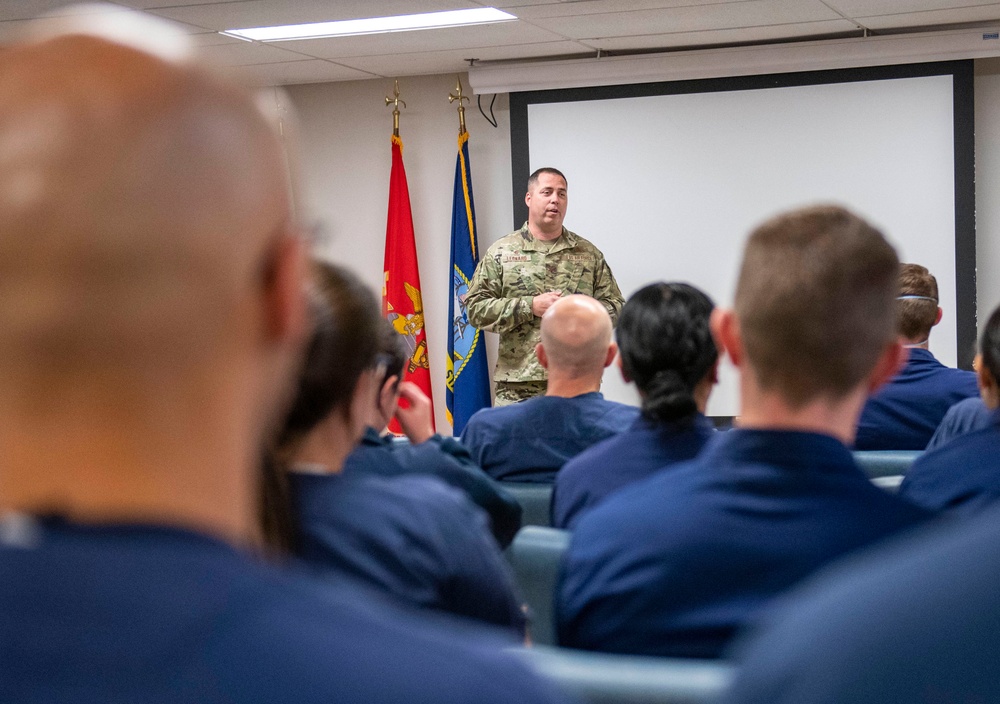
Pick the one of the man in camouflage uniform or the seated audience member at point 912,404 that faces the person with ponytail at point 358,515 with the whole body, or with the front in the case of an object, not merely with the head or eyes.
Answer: the man in camouflage uniform

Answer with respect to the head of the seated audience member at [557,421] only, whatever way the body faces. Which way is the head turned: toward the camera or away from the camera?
away from the camera

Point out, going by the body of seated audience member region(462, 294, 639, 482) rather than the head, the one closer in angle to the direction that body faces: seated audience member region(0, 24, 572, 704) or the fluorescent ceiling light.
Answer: the fluorescent ceiling light

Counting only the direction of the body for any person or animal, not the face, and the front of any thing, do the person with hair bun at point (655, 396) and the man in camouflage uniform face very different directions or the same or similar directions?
very different directions

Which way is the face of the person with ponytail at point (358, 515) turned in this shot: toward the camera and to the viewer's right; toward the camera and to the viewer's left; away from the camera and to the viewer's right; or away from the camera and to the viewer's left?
away from the camera and to the viewer's right

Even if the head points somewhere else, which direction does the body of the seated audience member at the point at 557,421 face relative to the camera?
away from the camera

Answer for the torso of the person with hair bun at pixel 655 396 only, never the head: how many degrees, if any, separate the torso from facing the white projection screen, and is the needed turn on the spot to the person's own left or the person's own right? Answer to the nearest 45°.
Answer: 0° — they already face it

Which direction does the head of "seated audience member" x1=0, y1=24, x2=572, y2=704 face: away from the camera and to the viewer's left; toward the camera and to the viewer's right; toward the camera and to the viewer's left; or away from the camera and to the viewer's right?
away from the camera and to the viewer's right

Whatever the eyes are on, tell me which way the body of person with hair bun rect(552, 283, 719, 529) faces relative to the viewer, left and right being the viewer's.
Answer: facing away from the viewer

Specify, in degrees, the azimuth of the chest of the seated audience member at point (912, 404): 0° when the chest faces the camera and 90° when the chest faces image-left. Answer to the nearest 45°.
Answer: approximately 180°

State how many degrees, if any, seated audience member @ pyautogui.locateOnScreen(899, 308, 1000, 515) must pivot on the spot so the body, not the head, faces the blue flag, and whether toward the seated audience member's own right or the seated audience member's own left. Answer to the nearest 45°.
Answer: approximately 45° to the seated audience member's own left

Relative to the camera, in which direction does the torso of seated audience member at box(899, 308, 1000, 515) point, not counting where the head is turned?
away from the camera

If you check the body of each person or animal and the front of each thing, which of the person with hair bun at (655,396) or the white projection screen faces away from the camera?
the person with hair bun

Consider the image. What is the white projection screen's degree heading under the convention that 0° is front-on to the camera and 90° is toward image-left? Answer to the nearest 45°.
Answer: approximately 0°

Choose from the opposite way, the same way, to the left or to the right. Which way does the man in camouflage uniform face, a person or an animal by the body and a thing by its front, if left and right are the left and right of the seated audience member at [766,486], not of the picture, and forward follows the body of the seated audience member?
the opposite way

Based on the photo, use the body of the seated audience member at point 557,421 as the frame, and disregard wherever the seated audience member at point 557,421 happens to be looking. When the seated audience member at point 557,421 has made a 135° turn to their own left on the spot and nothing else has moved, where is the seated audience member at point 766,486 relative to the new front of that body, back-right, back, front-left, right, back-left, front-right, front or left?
front-left
